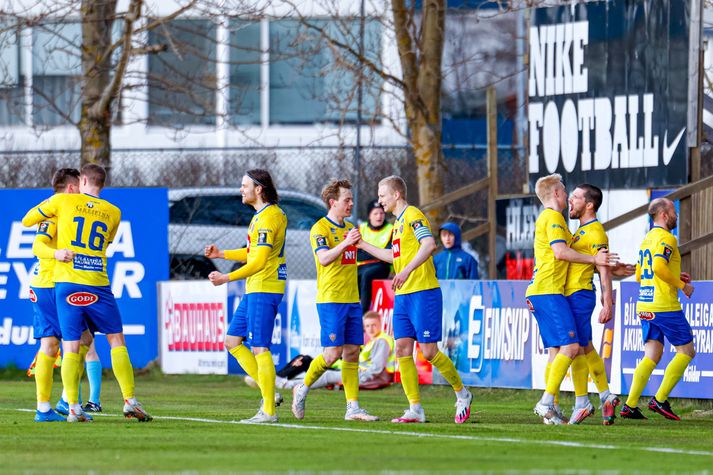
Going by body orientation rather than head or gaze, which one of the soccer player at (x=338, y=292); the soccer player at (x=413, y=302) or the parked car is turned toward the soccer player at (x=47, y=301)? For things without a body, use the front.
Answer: the soccer player at (x=413, y=302)

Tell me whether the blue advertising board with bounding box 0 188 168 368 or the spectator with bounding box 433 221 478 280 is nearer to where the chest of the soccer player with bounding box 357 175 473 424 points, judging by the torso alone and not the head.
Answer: the blue advertising board

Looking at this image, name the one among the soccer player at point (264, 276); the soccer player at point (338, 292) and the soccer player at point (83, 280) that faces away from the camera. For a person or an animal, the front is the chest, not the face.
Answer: the soccer player at point (83, 280)

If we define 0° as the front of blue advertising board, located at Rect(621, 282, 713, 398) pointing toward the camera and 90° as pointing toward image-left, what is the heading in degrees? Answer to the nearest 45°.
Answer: approximately 0°

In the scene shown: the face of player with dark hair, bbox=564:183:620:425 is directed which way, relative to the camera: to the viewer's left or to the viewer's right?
to the viewer's left

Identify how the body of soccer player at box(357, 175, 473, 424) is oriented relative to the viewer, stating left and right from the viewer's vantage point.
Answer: facing to the left of the viewer

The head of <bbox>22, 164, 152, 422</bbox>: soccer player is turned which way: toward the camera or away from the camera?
away from the camera

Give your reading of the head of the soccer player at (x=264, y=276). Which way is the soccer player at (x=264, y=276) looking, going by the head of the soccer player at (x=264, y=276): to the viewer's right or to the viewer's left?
to the viewer's left

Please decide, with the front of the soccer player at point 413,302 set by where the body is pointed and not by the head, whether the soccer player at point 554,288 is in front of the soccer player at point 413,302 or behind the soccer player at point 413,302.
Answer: behind
